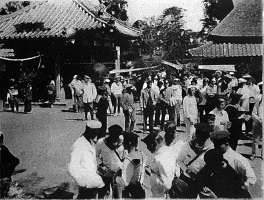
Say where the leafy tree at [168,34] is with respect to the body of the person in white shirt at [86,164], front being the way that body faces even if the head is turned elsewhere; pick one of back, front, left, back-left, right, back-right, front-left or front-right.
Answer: front-left

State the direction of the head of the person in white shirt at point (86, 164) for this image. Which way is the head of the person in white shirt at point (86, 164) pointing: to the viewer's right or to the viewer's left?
to the viewer's right
